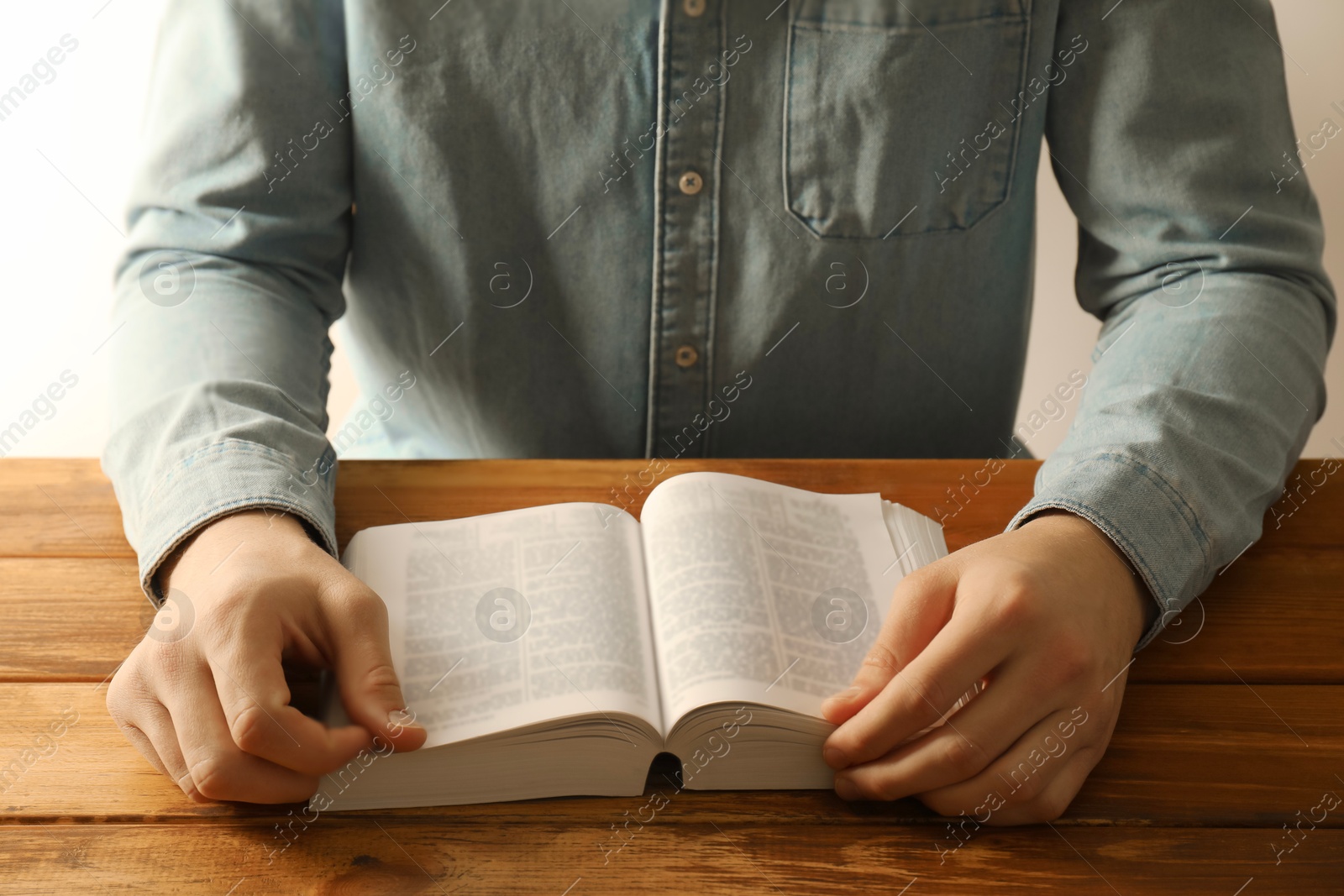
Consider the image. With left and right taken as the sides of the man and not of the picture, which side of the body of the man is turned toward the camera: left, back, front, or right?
front
